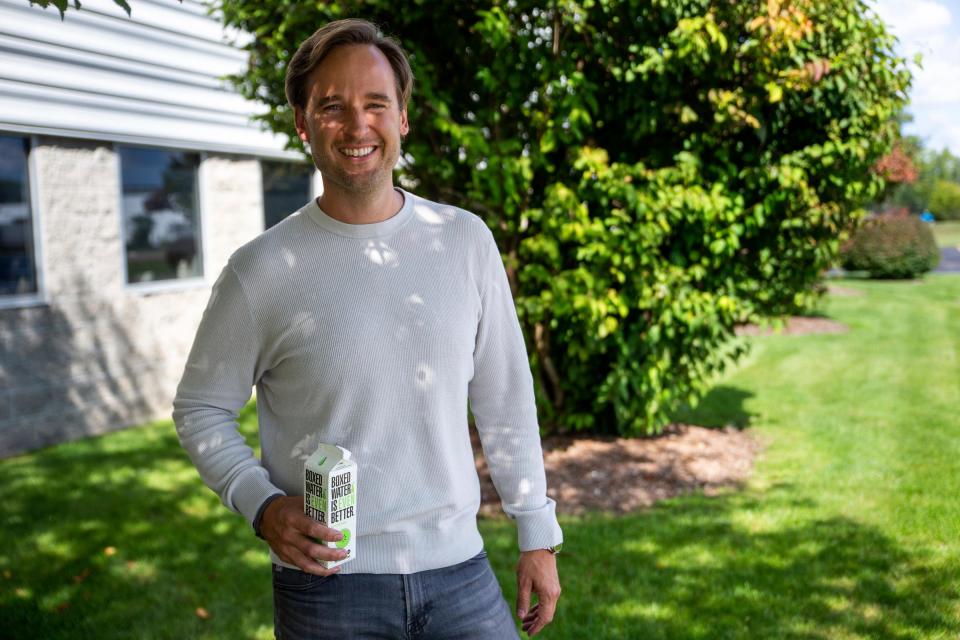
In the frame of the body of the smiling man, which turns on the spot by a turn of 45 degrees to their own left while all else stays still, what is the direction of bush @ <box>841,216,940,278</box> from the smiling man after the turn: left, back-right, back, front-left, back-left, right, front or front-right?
left

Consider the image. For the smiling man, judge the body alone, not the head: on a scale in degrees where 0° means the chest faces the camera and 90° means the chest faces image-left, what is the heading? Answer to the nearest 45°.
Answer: approximately 0°

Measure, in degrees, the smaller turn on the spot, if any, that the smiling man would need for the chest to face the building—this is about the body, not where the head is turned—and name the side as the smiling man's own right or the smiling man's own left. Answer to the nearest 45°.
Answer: approximately 180°

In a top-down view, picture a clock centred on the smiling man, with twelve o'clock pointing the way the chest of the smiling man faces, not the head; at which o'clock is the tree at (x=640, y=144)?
The tree is roughly at 7 o'clock from the smiling man.
